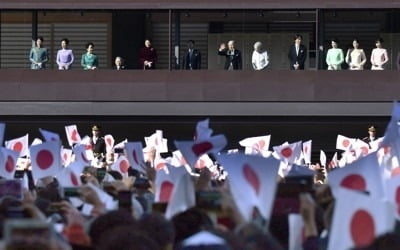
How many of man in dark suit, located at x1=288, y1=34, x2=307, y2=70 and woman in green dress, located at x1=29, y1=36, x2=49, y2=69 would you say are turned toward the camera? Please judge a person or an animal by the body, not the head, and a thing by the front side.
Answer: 2

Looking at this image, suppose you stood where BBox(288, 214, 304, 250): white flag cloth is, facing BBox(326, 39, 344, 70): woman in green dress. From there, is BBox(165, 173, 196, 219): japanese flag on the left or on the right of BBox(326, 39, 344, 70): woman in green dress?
left

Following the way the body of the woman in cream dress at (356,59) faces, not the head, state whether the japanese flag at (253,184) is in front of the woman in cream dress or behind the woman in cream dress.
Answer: in front

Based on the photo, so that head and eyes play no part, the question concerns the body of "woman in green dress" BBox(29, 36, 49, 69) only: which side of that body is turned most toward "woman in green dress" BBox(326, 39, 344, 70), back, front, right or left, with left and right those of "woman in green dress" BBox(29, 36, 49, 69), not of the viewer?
left

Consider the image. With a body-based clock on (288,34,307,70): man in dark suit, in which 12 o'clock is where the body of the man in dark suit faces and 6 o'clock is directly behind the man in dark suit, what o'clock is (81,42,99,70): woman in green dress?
The woman in green dress is roughly at 3 o'clock from the man in dark suit.

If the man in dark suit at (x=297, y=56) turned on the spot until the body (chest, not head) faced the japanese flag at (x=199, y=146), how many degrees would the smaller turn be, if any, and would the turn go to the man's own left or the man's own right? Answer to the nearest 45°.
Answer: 0° — they already face it

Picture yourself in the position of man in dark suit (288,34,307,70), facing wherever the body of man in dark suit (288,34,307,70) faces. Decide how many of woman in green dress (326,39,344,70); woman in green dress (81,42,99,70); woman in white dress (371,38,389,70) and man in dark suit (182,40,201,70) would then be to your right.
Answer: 2

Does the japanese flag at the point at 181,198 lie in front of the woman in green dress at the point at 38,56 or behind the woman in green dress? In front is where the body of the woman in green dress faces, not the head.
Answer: in front

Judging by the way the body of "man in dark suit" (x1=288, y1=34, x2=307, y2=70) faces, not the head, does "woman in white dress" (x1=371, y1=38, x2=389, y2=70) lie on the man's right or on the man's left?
on the man's left

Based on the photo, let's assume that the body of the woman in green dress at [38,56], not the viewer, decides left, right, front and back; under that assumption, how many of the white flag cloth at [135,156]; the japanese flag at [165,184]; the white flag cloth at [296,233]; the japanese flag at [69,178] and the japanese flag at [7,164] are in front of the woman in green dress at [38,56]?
5

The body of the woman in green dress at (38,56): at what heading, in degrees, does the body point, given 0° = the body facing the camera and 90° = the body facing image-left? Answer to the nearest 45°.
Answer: approximately 0°

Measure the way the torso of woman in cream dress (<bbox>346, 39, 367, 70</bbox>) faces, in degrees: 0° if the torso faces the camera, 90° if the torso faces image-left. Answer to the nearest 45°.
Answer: approximately 0°

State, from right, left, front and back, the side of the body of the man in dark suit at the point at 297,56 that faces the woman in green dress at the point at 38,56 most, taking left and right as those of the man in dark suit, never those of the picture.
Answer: right

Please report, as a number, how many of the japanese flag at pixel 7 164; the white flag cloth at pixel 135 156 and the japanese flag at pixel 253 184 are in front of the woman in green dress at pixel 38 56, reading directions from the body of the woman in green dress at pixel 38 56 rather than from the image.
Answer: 3

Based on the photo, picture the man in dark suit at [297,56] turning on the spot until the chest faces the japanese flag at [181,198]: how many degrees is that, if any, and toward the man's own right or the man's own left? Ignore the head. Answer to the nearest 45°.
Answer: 0° — they already face it

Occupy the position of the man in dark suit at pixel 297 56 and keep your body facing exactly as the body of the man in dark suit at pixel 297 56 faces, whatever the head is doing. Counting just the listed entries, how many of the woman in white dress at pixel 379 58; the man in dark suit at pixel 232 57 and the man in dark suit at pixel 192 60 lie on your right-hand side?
2

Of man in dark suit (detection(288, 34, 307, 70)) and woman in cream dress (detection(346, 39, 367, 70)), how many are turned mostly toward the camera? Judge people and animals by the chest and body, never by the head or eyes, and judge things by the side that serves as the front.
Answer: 2
